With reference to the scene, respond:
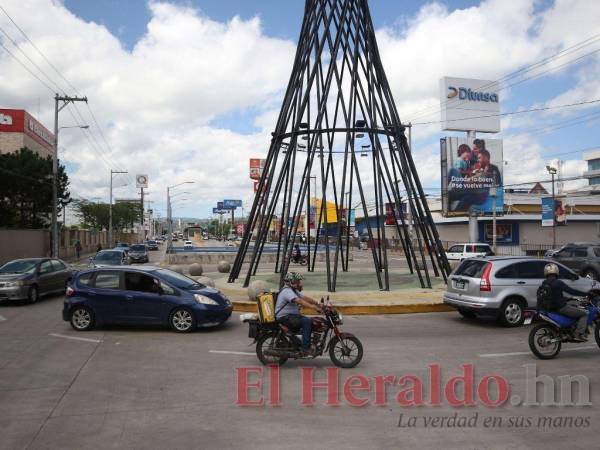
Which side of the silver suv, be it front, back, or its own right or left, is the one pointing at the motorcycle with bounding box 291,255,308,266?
left

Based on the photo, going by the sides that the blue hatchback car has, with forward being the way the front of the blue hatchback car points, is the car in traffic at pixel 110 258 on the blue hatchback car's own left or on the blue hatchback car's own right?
on the blue hatchback car's own left

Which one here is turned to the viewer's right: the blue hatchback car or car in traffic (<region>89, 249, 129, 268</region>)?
the blue hatchback car

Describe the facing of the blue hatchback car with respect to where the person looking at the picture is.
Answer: facing to the right of the viewer

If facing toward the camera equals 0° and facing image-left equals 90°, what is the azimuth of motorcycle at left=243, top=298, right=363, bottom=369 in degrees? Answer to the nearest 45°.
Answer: approximately 270°

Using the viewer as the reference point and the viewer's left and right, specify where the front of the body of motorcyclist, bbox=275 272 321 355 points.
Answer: facing to the right of the viewer

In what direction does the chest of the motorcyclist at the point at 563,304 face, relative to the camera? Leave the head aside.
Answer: to the viewer's right

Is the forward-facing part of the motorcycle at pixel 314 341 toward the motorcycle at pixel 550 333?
yes

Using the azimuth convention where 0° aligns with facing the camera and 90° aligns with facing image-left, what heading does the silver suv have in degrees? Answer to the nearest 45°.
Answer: approximately 225°
